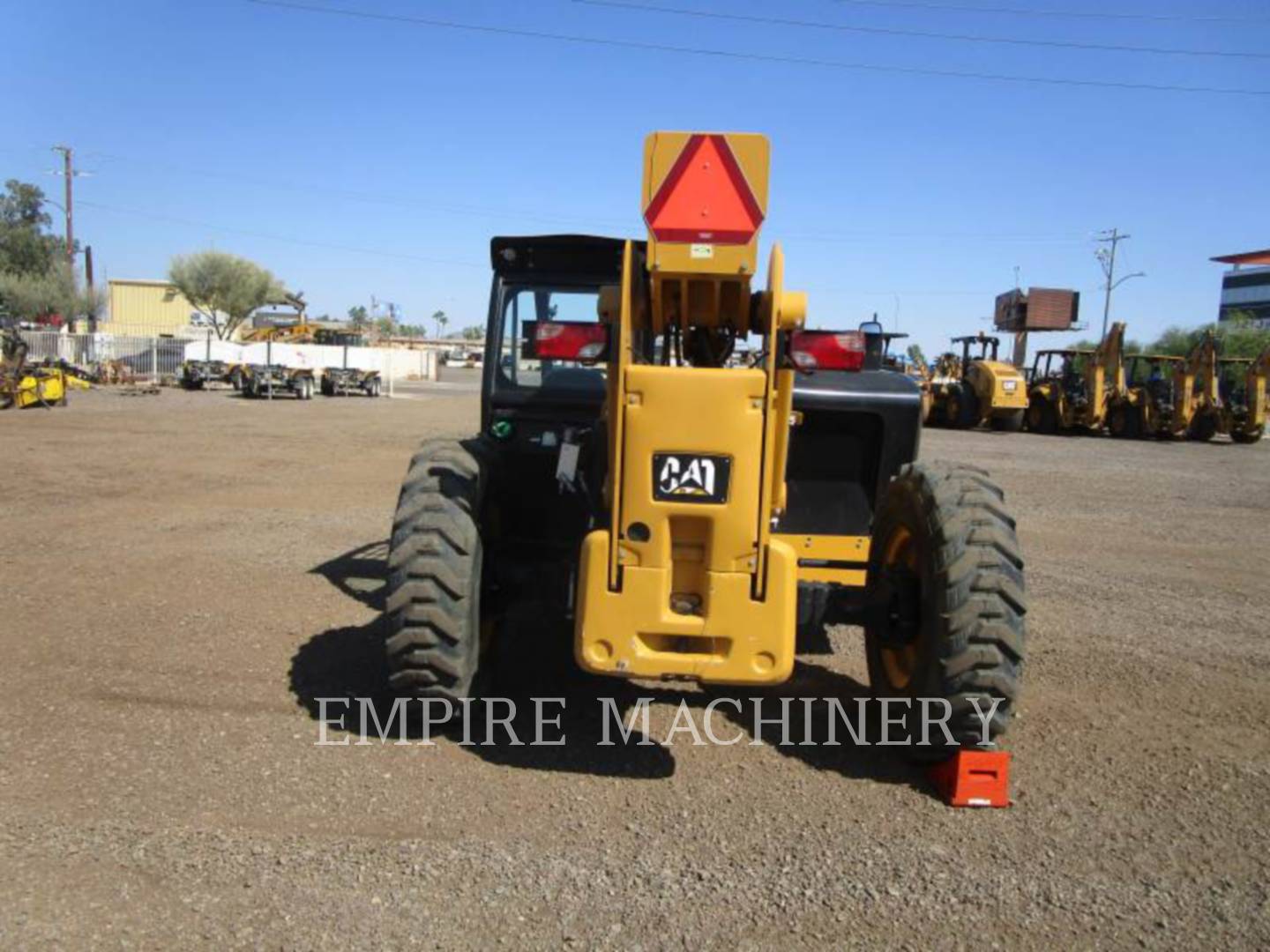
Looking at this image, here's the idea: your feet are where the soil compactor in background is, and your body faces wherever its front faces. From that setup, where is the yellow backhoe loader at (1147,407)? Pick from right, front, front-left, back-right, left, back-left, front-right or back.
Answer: back-right

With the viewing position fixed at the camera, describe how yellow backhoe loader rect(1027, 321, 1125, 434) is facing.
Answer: facing away from the viewer and to the left of the viewer

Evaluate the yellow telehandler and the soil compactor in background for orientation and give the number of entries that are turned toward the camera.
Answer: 0

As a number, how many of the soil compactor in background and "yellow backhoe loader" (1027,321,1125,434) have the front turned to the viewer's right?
0

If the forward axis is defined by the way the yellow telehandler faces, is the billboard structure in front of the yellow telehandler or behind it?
in front

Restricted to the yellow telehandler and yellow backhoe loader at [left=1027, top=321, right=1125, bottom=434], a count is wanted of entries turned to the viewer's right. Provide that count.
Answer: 0

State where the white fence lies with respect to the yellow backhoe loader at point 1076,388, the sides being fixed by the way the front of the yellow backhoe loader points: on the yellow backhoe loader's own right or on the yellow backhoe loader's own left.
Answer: on the yellow backhoe loader's own left

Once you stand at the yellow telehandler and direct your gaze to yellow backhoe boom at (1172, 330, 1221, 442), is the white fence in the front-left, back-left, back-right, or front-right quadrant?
front-left

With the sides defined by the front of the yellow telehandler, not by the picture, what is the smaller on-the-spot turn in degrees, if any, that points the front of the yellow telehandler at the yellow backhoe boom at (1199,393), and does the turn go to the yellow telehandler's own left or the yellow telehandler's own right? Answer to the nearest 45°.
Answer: approximately 45° to the yellow telehandler's own right

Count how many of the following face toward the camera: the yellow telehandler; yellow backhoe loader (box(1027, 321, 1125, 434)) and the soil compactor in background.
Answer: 0

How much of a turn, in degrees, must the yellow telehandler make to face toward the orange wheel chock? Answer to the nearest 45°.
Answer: approximately 180°

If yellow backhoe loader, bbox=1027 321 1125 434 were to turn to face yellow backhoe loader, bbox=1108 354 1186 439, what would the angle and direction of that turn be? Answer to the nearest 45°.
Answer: approximately 135° to its right

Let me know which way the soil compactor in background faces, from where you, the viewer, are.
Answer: facing away from the viewer and to the left of the viewer

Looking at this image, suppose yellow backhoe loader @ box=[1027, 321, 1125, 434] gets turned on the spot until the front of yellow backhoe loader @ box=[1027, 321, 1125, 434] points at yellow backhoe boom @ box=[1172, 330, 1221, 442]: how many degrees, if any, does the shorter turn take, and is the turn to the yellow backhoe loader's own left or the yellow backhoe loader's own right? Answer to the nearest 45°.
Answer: approximately 135° to the yellow backhoe loader's own right

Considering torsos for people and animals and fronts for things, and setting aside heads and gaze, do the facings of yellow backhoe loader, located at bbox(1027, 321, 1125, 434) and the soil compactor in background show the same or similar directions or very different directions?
same or similar directions

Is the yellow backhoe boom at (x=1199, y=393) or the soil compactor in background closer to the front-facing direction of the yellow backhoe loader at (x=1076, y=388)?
the soil compactor in background

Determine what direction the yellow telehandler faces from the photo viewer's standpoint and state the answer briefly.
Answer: facing away from the viewer
